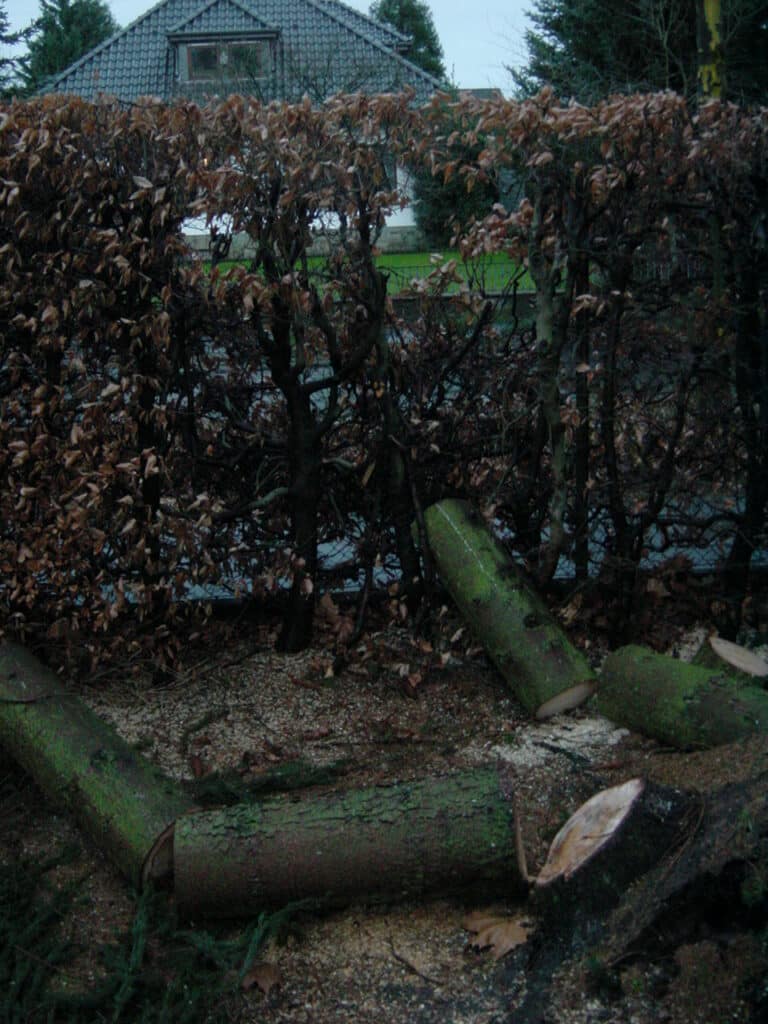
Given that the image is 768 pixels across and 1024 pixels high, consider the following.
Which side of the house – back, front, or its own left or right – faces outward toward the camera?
front

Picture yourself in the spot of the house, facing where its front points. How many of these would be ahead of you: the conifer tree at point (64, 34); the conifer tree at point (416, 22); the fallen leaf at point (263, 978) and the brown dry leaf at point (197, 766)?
2

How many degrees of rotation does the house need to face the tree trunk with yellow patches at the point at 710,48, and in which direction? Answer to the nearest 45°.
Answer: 0° — it already faces it

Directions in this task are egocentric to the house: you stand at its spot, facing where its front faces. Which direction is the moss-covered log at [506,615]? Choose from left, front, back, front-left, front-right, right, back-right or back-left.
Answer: front

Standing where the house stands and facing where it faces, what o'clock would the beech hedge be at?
The beech hedge is roughly at 12 o'clock from the house.

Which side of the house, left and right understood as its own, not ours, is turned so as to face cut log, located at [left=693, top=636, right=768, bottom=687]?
front

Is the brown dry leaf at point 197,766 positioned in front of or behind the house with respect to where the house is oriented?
in front

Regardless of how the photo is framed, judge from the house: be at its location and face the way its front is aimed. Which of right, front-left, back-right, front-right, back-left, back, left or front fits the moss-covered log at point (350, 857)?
front

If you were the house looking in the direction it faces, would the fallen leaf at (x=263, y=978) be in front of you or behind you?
in front

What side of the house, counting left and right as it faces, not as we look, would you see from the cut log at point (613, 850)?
front

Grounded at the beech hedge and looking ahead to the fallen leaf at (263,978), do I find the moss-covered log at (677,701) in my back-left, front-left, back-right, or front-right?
front-left

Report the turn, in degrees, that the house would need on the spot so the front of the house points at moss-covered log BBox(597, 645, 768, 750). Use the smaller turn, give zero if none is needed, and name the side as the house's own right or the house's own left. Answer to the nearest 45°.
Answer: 0° — it already faces it

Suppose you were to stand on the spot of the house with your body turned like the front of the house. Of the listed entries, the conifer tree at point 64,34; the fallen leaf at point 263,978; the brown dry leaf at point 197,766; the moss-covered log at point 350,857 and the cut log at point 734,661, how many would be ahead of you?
4
